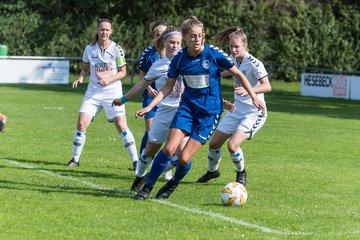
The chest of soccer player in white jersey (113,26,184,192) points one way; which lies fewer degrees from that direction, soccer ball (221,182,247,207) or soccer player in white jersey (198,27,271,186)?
the soccer ball

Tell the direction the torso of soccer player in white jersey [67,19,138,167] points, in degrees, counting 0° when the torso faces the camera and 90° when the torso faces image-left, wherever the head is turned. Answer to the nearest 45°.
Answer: approximately 0°

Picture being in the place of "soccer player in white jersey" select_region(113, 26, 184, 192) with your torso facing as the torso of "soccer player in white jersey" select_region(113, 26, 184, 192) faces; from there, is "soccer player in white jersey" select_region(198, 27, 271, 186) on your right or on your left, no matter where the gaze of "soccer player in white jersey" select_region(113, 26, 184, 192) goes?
on your left

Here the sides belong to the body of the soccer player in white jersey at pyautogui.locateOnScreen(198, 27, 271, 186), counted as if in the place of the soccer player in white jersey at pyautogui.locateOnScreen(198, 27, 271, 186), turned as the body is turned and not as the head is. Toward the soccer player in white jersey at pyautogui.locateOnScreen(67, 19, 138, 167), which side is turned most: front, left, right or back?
right

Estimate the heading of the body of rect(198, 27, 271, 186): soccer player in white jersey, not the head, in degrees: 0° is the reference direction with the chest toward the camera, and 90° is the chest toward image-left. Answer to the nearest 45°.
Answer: approximately 45°
